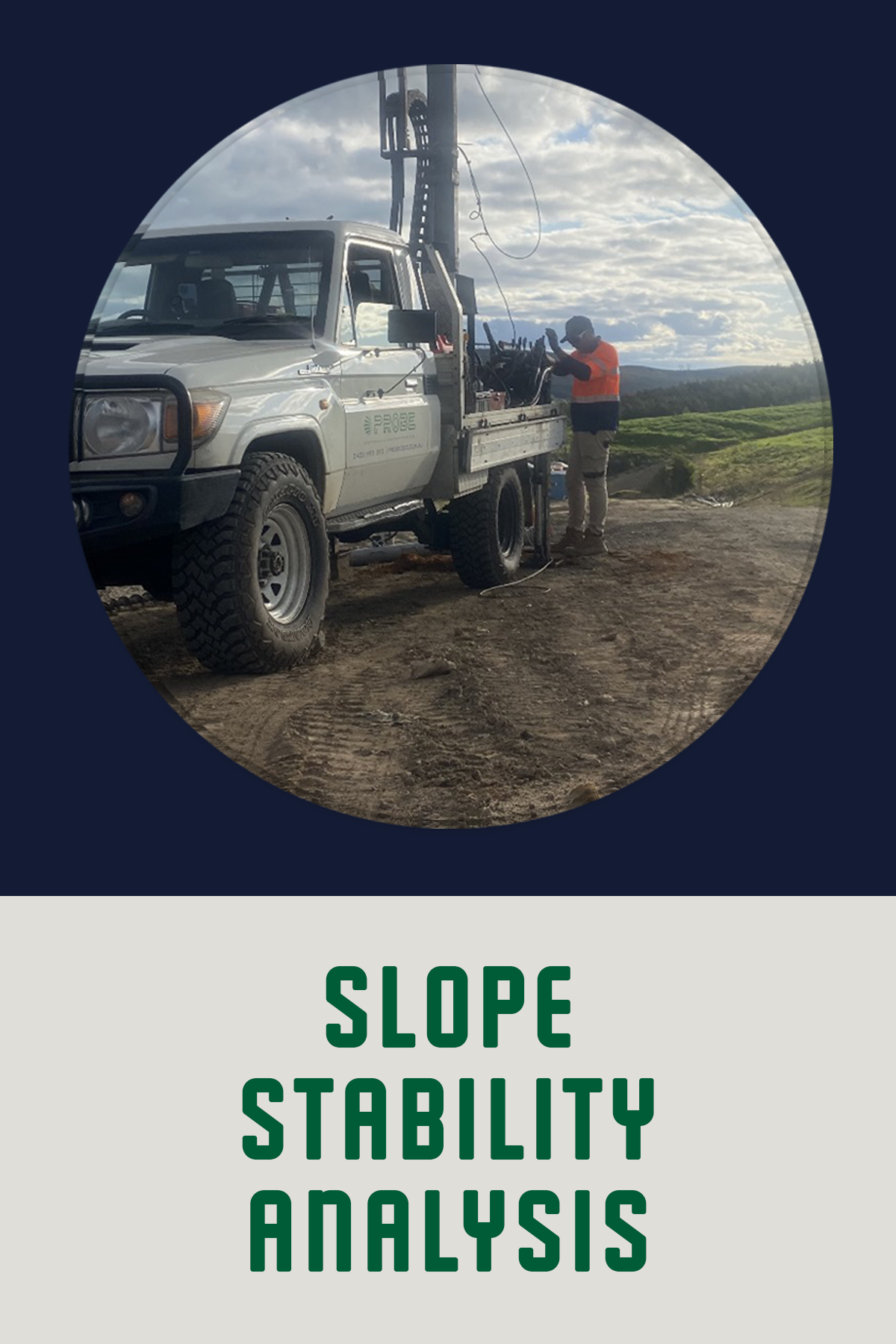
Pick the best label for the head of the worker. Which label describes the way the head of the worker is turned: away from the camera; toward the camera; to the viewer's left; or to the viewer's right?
to the viewer's left

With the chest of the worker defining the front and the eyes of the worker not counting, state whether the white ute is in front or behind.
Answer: in front

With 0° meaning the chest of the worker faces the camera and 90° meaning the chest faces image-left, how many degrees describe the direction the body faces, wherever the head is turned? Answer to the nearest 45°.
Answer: approximately 90°

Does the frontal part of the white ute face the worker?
no

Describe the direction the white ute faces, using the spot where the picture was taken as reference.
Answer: facing the viewer and to the left of the viewer
